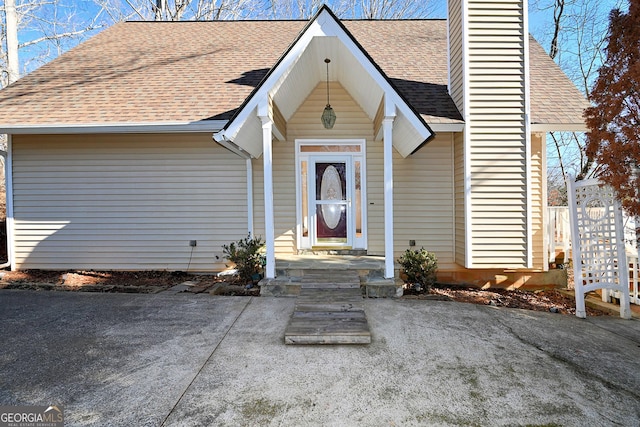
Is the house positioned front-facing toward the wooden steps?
yes

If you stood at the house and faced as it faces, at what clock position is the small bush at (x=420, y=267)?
The small bush is roughly at 10 o'clock from the house.

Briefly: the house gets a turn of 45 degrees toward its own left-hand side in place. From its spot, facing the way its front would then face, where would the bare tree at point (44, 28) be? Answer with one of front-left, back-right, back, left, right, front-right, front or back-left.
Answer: back

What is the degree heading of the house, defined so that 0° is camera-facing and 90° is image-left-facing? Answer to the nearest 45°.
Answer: approximately 0°

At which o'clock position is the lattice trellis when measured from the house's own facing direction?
The lattice trellis is roughly at 10 o'clock from the house.
